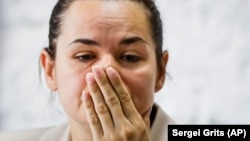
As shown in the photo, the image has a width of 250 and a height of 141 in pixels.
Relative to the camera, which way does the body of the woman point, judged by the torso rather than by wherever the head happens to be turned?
toward the camera

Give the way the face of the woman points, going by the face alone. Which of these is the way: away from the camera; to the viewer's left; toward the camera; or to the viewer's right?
toward the camera
